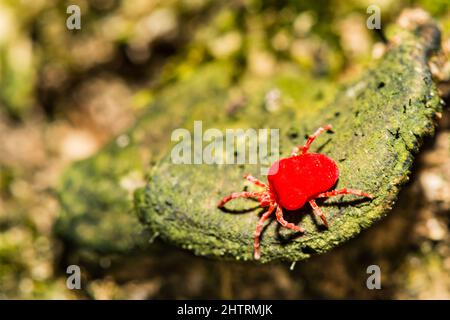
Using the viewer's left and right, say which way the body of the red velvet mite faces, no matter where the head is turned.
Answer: facing the viewer and to the left of the viewer
